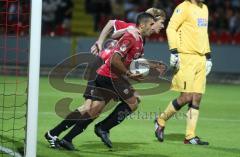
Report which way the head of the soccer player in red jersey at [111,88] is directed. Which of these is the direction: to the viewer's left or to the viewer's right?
to the viewer's right

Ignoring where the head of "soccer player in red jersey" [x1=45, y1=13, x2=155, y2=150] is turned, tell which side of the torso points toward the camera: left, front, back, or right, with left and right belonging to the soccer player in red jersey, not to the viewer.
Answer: right

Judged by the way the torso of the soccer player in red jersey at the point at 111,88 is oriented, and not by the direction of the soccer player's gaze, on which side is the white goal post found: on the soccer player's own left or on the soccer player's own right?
on the soccer player's own right
